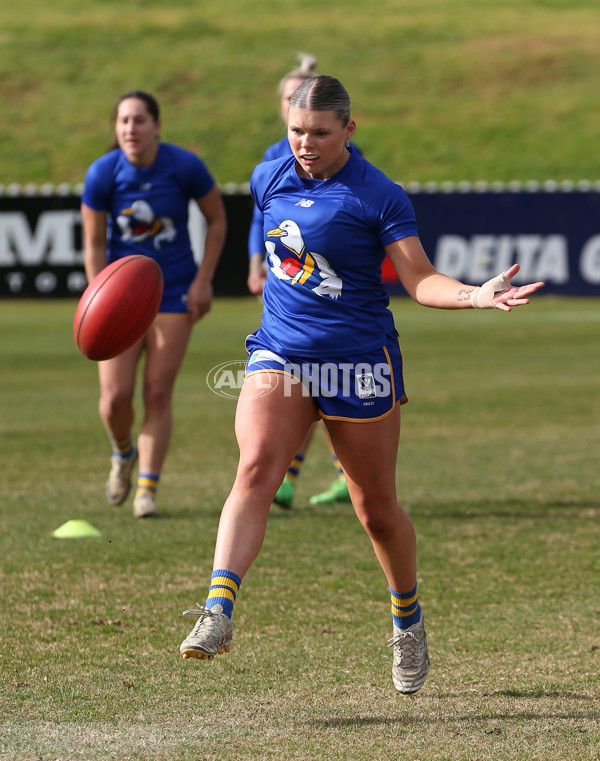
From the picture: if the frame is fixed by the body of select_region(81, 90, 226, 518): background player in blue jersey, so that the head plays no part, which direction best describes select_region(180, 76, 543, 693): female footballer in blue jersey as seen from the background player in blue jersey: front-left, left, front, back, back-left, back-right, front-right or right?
front

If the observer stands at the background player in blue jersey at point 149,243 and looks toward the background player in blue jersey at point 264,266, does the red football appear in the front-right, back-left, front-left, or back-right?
back-right

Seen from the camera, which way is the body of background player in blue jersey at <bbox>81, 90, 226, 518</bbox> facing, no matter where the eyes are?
toward the camera

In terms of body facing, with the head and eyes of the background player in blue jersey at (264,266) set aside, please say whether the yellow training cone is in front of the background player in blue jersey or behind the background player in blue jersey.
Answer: in front

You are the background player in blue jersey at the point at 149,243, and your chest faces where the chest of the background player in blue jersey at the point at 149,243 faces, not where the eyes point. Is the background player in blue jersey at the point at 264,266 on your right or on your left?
on your left

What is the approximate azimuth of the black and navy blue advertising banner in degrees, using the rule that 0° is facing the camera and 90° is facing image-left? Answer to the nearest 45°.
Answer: approximately 0°

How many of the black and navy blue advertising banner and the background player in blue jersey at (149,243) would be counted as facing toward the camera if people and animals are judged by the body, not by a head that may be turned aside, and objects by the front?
2

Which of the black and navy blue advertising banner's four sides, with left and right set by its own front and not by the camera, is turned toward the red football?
front

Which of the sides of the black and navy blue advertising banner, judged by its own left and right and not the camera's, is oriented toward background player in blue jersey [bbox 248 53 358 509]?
front

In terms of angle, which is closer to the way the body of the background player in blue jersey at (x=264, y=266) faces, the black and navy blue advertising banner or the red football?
the red football

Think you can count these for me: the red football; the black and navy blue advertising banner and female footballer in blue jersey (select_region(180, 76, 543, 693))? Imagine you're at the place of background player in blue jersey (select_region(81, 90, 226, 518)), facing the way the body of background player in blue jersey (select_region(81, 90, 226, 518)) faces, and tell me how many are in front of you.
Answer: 2
